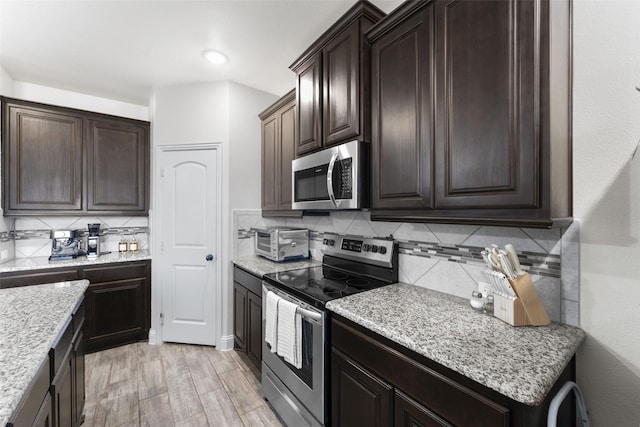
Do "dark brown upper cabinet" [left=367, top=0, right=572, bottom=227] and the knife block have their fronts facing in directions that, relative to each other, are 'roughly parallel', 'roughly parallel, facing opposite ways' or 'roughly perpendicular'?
roughly parallel

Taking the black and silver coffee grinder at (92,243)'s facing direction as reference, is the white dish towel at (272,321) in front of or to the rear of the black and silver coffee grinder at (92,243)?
in front

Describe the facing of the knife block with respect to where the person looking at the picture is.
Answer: facing the viewer and to the left of the viewer

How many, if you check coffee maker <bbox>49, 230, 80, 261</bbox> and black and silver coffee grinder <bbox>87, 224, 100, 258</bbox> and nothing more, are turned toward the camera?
2

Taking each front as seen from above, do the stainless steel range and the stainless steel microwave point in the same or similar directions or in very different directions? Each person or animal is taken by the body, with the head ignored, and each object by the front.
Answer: same or similar directions

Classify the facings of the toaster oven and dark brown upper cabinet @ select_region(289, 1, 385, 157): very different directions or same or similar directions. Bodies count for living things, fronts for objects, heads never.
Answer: same or similar directions

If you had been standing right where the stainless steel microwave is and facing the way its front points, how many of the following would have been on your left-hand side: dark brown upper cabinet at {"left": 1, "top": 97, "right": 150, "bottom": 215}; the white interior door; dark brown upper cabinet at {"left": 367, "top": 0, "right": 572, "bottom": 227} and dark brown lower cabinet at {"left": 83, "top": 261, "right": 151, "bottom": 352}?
1

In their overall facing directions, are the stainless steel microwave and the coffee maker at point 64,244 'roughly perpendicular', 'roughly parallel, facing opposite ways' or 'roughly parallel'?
roughly perpendicular

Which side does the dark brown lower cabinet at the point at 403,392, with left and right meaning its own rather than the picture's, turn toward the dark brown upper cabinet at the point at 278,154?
right

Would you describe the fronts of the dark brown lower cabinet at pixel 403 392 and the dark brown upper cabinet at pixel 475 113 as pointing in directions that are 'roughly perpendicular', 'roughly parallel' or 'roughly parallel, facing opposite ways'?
roughly parallel

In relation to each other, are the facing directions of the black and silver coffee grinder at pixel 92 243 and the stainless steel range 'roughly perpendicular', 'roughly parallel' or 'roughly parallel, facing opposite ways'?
roughly perpendicular

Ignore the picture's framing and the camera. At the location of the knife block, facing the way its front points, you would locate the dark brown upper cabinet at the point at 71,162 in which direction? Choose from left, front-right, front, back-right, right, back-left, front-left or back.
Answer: front-right

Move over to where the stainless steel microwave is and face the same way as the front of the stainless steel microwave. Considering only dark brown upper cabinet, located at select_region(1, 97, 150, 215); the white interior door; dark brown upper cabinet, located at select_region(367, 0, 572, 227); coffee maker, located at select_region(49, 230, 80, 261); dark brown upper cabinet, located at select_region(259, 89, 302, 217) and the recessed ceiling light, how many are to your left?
1

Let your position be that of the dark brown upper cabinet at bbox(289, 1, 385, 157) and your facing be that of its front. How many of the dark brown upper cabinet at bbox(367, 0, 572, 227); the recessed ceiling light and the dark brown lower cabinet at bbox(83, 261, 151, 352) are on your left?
1

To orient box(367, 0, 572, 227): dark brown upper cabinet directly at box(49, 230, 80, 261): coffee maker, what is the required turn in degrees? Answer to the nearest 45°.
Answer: approximately 45° to its right

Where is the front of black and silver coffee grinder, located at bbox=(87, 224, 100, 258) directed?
toward the camera
